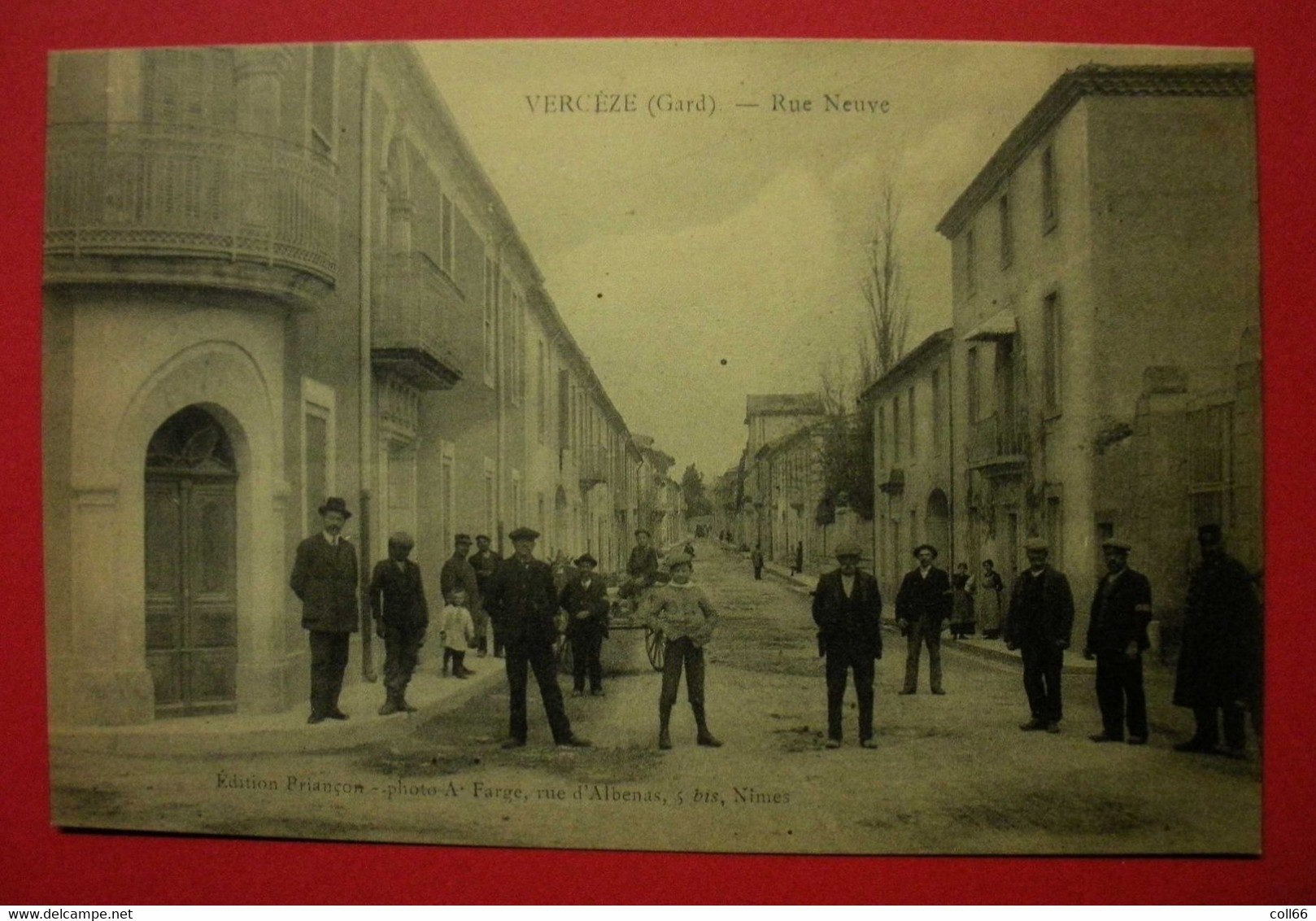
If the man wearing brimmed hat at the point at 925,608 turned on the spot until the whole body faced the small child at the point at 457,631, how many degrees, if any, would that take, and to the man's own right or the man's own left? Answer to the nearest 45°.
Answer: approximately 90° to the man's own right

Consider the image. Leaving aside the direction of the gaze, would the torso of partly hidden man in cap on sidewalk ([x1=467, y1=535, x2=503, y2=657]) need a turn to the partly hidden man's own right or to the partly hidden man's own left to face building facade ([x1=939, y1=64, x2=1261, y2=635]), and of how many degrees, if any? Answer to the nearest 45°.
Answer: approximately 90° to the partly hidden man's own left

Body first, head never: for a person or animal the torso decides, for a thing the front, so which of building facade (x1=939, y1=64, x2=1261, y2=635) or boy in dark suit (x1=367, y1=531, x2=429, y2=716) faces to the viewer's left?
the building facade

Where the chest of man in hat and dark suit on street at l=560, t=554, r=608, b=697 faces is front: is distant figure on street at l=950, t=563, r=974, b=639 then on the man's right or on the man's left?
on the man's left
